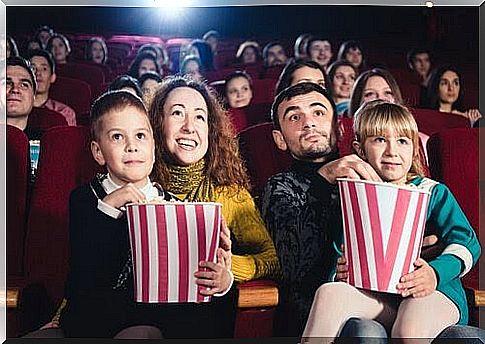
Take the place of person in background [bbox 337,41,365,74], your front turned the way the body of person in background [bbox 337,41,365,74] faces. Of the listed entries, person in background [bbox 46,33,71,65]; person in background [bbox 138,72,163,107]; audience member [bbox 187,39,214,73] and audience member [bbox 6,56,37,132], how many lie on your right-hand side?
4

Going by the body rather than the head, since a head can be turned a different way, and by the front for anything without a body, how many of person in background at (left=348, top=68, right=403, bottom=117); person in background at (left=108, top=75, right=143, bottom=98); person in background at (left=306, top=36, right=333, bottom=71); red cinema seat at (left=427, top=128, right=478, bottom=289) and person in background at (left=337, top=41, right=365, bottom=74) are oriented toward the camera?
5

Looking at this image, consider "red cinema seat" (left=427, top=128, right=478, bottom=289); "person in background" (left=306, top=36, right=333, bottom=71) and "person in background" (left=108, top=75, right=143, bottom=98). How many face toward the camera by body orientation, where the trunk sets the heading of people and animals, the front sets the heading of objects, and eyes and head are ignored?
3

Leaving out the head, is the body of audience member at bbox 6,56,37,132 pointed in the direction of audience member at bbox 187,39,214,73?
no

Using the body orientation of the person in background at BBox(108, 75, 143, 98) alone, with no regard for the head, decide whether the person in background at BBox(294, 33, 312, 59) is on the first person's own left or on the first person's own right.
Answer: on the first person's own left

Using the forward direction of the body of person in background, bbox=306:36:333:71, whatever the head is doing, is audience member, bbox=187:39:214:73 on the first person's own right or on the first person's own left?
on the first person's own right

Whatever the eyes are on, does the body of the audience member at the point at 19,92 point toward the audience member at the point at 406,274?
no

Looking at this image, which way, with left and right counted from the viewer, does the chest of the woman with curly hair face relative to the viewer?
facing the viewer and to the left of the viewer

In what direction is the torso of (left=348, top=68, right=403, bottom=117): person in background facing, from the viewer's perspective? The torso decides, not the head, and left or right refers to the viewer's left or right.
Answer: facing the viewer

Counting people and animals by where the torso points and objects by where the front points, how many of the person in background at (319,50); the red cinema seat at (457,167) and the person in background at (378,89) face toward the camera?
3

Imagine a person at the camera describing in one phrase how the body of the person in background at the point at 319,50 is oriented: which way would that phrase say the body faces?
toward the camera

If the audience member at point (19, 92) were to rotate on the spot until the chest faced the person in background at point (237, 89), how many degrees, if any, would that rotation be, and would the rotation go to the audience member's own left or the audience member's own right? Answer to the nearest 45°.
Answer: approximately 135° to the audience member's own left

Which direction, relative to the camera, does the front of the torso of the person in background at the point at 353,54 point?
toward the camera

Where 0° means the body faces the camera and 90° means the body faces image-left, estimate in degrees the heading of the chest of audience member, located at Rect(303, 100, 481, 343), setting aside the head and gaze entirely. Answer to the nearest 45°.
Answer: approximately 45°

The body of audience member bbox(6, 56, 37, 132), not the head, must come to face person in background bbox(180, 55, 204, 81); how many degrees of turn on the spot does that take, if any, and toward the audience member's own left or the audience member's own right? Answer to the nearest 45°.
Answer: approximately 135° to the audience member's own left

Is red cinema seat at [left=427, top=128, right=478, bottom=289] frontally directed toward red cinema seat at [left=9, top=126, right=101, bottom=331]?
no

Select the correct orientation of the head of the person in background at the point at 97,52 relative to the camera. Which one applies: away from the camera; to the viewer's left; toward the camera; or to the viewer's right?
toward the camera
